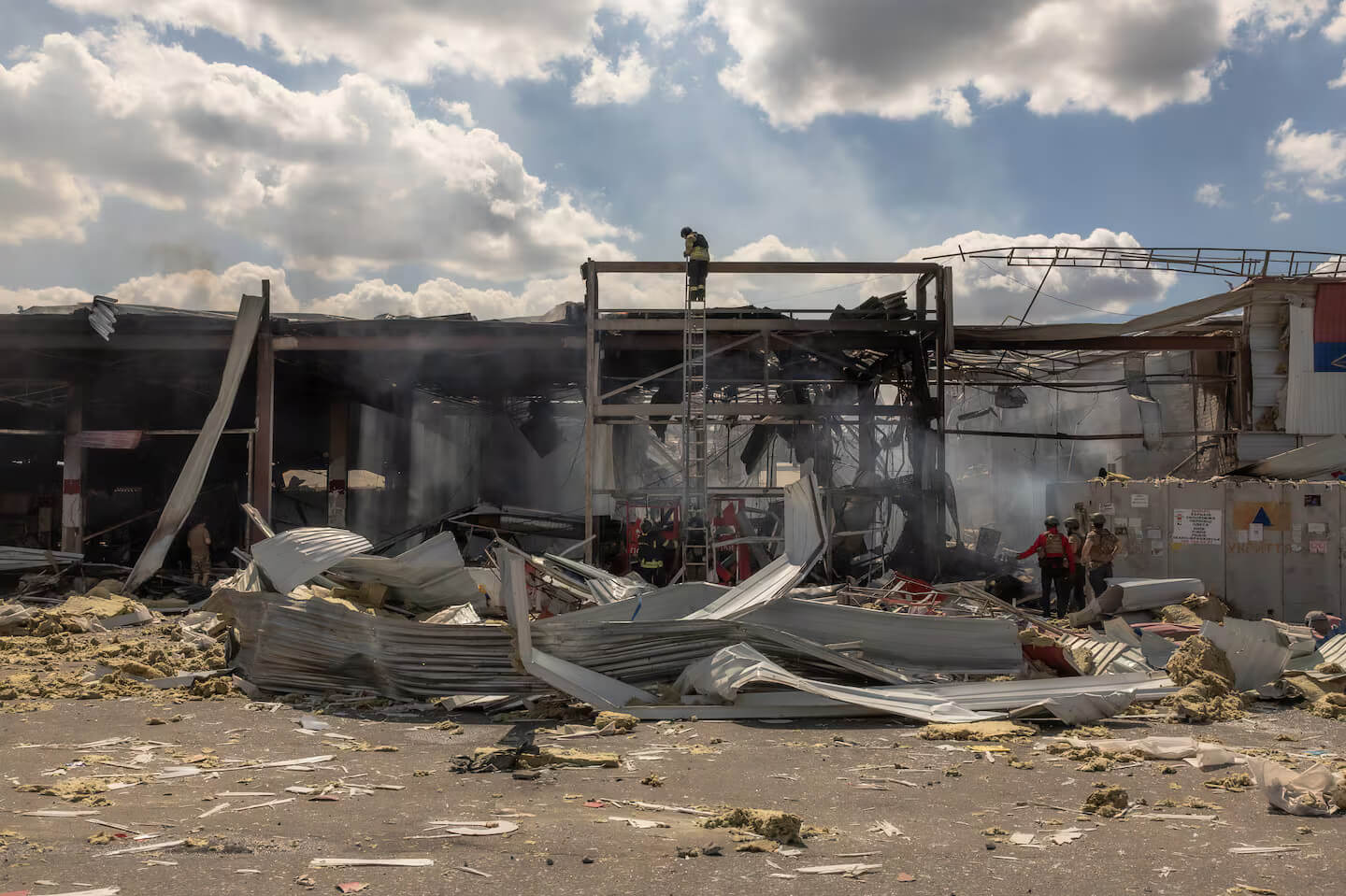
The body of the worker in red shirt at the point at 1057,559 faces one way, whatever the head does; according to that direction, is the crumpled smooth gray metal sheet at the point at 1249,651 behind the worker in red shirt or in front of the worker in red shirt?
behind

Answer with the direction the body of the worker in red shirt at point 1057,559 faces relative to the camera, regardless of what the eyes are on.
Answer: away from the camera

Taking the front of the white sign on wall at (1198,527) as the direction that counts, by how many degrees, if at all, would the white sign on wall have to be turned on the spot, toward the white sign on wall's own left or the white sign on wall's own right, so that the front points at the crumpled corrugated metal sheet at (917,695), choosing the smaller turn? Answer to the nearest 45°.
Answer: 0° — it already faces it

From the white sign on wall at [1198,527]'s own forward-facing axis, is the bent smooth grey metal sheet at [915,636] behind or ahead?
ahead

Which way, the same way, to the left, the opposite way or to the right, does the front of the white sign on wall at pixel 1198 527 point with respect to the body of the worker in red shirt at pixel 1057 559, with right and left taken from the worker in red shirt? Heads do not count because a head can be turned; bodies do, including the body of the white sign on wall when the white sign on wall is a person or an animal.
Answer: the opposite way

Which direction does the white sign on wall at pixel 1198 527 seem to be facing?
toward the camera

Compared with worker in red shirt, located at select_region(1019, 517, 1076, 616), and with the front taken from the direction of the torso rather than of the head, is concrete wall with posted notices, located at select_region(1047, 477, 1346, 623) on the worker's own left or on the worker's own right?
on the worker's own right

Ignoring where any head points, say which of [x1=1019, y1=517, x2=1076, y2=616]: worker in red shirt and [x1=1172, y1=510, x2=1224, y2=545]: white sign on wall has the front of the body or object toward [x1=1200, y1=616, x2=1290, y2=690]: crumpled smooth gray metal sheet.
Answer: the white sign on wall

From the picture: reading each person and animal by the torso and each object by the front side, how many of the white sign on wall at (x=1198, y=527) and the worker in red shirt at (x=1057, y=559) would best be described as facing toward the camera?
1

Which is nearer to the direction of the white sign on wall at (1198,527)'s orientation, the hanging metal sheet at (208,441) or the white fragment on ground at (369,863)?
the white fragment on ground
